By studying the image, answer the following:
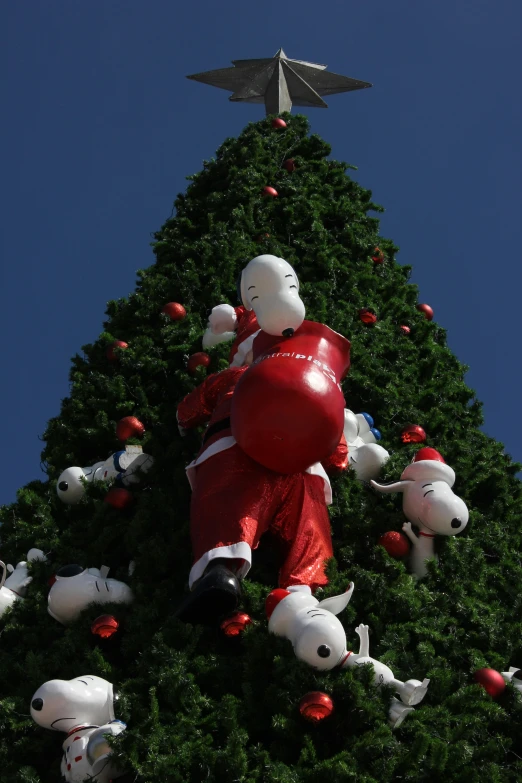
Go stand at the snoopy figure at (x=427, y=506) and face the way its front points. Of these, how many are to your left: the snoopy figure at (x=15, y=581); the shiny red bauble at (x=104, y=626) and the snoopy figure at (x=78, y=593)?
0

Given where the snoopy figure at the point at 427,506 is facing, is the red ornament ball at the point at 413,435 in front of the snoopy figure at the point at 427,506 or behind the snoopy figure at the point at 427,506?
behind

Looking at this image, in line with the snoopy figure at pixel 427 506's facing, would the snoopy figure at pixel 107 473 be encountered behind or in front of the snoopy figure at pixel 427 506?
behind

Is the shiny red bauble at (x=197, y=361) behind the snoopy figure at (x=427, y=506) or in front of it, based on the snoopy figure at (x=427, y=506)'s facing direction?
behind

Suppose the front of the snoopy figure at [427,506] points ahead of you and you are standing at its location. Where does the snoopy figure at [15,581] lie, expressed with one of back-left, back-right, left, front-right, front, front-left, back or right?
back-right

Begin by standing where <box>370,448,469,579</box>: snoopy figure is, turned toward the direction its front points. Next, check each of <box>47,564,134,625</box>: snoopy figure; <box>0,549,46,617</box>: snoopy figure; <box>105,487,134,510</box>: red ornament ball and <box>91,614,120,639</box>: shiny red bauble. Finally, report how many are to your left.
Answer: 0

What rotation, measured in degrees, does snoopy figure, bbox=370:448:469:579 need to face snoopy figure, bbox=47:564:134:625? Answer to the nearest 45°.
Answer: approximately 135° to its right

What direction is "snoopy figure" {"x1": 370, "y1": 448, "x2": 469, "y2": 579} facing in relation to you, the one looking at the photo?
facing the viewer and to the right of the viewer

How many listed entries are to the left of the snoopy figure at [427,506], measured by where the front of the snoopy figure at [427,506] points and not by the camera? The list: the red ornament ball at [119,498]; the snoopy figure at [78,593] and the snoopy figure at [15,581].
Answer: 0
